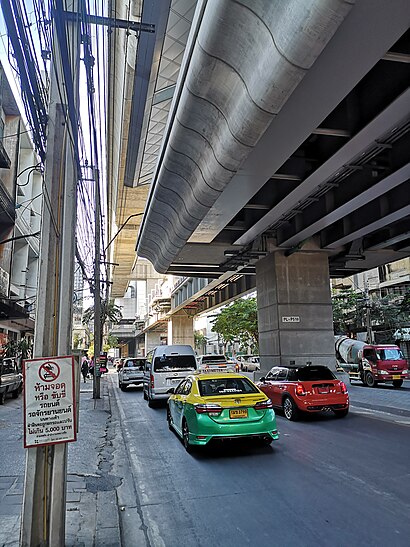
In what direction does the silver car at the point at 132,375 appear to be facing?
away from the camera

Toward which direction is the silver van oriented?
away from the camera

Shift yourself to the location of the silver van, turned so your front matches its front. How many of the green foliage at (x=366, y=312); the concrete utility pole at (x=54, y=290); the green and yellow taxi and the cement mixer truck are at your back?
2

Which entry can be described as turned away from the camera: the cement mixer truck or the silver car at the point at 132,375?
the silver car

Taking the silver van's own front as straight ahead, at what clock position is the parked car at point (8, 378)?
The parked car is roughly at 10 o'clock from the silver van.

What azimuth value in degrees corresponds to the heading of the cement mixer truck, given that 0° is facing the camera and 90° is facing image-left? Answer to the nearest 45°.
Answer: approximately 315°

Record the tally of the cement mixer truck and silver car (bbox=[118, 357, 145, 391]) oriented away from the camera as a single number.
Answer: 1

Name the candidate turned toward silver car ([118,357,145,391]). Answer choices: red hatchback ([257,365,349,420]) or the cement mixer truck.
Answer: the red hatchback

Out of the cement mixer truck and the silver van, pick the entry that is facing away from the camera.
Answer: the silver van

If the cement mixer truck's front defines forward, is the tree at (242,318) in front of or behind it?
behind

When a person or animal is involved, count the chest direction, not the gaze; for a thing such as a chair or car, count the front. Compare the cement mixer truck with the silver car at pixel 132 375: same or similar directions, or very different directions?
very different directions

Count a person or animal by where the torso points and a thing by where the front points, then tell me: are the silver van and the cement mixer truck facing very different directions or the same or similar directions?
very different directions

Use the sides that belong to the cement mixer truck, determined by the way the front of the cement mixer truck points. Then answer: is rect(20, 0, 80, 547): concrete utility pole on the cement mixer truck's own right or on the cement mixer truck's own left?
on the cement mixer truck's own right

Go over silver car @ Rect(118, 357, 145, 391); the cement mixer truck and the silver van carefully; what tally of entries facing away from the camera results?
2

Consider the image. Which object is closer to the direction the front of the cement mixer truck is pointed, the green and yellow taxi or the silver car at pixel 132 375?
the green and yellow taxi
